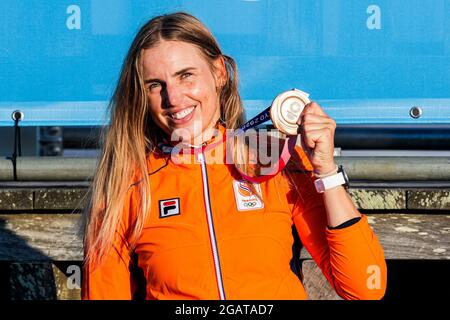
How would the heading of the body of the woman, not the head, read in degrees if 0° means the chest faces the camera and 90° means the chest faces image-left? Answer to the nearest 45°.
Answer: approximately 0°
